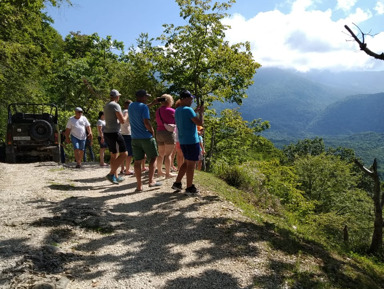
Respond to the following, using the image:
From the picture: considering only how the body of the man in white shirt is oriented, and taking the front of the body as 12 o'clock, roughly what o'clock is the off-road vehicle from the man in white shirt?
The off-road vehicle is roughly at 5 o'clock from the man in white shirt.

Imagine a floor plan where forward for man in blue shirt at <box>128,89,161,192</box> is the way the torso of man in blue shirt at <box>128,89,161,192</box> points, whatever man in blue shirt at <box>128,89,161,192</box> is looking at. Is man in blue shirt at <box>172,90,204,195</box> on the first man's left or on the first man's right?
on the first man's right

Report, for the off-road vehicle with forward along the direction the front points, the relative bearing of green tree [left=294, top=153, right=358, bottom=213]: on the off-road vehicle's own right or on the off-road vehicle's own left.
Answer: on the off-road vehicle's own right

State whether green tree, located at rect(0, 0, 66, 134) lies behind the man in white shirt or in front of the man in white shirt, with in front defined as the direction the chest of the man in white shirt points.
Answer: behind

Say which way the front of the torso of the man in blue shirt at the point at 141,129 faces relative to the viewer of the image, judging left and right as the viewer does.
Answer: facing away from the viewer and to the right of the viewer

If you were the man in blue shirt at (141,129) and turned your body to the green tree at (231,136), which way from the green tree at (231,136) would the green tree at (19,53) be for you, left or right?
left

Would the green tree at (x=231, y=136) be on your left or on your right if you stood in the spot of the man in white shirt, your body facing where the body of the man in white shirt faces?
on your left

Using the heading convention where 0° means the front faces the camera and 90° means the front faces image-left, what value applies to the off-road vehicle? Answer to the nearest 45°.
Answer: approximately 180°
